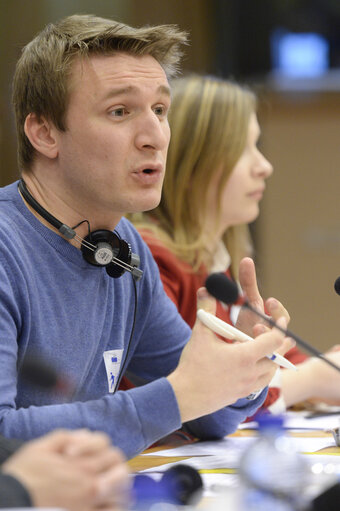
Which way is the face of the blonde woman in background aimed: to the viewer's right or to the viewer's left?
to the viewer's right

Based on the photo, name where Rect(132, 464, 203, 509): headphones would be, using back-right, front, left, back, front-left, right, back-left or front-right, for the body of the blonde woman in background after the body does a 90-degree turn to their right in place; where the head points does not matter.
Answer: front

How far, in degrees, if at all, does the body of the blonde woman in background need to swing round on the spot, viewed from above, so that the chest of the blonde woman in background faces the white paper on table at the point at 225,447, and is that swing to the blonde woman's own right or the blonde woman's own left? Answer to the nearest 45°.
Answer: approximately 90° to the blonde woman's own right

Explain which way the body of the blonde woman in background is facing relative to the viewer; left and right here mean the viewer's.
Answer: facing to the right of the viewer

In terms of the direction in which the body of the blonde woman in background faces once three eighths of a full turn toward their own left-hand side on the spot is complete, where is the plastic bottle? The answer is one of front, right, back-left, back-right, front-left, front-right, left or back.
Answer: back-left
